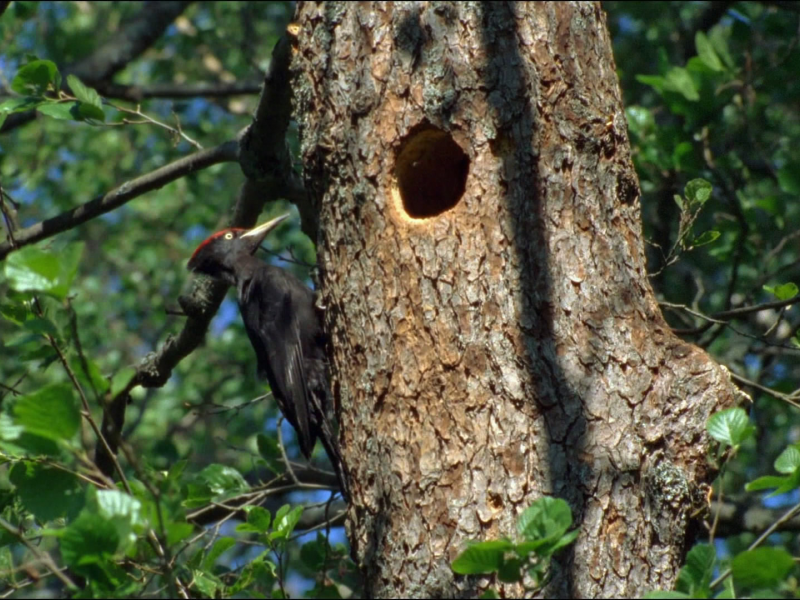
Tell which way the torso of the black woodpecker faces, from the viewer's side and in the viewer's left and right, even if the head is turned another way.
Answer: facing to the right of the viewer

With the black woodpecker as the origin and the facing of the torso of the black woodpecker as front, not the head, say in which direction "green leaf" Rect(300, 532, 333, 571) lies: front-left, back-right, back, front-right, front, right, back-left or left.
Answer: right

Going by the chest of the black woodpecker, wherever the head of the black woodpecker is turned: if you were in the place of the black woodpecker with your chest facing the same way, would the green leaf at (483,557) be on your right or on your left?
on your right

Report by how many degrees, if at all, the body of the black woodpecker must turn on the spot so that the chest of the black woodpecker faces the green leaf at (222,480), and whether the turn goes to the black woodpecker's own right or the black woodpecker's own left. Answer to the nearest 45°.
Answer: approximately 90° to the black woodpecker's own right

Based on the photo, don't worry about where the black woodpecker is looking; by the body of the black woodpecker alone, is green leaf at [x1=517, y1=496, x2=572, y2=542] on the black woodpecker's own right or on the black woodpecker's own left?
on the black woodpecker's own right
